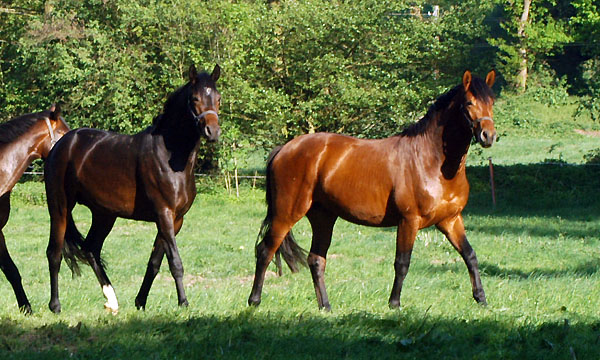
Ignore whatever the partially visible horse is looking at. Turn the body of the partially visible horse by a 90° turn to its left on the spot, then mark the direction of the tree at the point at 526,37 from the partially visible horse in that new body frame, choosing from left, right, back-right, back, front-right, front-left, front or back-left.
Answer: front-right

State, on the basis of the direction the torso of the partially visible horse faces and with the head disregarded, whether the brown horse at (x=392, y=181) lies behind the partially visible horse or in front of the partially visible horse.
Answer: in front

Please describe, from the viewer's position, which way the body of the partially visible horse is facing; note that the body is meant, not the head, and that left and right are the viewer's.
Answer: facing to the right of the viewer

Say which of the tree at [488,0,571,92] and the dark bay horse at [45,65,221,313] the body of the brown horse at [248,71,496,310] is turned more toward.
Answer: the tree

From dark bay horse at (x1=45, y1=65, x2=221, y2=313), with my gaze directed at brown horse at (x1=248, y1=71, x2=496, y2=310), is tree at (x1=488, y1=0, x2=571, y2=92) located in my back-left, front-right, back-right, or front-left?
front-left

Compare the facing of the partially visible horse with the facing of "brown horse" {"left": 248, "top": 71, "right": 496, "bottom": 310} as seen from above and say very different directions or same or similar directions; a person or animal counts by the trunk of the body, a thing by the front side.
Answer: same or similar directions

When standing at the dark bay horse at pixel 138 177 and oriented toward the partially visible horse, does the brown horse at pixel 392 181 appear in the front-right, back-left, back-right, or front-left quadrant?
back-right

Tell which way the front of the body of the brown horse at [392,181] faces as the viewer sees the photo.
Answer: to the viewer's right

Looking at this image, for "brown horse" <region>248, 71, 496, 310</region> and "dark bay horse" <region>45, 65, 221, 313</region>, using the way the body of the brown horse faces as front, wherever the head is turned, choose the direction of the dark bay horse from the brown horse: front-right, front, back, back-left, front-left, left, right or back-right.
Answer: back

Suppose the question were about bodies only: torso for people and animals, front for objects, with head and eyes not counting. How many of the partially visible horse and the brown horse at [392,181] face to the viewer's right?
2

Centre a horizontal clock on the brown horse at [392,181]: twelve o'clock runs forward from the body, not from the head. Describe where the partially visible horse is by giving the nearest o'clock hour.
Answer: The partially visible horse is roughly at 6 o'clock from the brown horse.
